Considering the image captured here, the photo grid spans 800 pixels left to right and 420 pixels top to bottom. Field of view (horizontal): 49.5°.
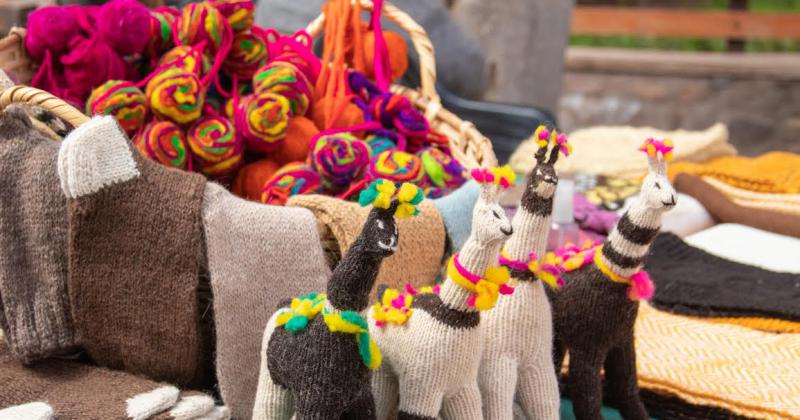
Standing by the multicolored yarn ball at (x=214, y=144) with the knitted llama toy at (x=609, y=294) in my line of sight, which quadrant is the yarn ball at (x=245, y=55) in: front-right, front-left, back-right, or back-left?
back-left

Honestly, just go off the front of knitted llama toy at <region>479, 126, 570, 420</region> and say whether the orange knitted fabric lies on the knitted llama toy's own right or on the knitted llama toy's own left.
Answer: on the knitted llama toy's own left

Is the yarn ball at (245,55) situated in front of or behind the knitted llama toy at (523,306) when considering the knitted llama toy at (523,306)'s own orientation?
behind

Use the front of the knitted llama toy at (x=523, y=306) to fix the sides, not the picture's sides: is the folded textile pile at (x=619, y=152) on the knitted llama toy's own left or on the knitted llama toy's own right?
on the knitted llama toy's own left

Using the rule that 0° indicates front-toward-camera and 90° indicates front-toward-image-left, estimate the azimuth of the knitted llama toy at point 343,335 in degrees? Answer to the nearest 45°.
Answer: approximately 315°

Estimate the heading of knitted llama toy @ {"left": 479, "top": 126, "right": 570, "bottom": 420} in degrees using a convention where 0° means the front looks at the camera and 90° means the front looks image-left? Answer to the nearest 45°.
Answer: approximately 315°
